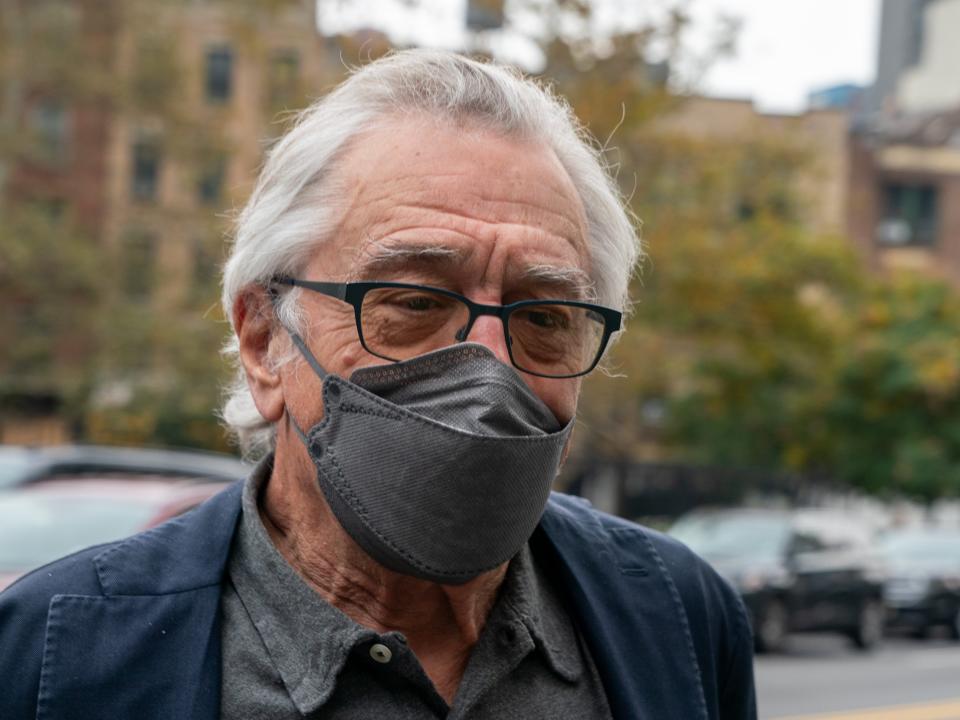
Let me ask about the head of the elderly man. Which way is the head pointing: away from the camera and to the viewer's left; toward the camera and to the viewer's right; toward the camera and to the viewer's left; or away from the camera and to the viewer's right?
toward the camera and to the viewer's right

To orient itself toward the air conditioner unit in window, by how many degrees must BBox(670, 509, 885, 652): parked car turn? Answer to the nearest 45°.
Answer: approximately 135° to its right

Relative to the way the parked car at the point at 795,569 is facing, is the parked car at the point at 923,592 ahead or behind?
behind

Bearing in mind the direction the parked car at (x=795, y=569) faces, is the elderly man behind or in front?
in front

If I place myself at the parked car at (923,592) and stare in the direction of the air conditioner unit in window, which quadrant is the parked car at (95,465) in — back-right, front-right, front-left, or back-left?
back-left

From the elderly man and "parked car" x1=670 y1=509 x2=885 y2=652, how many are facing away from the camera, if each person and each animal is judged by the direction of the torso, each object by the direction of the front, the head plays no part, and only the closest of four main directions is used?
0

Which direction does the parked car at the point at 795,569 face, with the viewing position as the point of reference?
facing the viewer and to the left of the viewer

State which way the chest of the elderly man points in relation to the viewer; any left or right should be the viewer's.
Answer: facing the viewer and to the right of the viewer
